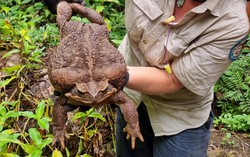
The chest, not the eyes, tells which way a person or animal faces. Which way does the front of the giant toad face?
toward the camera
